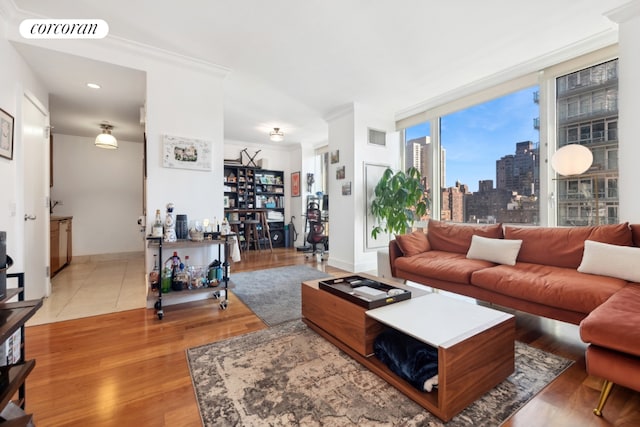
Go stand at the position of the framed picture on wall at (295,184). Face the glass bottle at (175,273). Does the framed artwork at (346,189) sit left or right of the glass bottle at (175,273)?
left

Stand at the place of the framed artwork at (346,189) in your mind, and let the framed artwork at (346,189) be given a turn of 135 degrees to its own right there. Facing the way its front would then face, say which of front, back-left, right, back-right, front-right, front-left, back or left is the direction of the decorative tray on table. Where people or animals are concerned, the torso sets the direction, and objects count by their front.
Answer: back

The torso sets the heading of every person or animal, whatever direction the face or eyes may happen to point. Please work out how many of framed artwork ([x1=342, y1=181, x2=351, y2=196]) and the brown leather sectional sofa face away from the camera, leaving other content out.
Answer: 0

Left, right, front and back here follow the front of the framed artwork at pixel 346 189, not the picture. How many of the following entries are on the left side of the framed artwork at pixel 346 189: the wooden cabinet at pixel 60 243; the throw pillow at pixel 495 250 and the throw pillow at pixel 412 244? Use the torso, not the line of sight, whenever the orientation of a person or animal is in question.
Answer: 2

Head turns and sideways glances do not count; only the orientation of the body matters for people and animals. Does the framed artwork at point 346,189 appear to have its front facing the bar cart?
yes

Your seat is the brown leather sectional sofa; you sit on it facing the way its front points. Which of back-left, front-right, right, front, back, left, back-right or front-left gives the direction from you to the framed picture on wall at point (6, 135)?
front

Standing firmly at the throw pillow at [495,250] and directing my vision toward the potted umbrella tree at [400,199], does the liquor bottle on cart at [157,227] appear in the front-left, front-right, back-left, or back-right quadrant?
front-left

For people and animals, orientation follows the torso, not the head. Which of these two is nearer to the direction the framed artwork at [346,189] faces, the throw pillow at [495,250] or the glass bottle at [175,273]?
the glass bottle

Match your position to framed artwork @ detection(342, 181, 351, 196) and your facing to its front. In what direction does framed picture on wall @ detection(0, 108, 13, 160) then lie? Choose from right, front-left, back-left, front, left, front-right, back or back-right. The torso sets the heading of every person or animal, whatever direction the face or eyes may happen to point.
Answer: front

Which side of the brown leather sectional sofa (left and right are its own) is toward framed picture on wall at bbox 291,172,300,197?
right

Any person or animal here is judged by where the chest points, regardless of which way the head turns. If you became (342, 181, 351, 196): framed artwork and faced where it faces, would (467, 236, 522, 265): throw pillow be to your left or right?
on your left

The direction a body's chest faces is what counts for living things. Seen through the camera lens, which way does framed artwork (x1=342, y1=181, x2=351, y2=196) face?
facing the viewer and to the left of the viewer

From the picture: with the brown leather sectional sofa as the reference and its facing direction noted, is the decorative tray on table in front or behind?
in front

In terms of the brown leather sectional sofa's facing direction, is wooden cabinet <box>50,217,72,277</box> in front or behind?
in front

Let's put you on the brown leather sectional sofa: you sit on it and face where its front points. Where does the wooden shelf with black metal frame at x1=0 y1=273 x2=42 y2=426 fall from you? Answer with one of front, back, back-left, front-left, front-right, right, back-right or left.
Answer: front

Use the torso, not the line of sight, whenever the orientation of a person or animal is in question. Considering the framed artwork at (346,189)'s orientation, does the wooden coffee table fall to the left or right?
on its left
